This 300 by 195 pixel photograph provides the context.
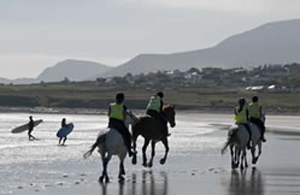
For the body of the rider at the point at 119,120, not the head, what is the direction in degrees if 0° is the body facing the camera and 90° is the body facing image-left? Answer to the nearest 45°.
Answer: approximately 225°

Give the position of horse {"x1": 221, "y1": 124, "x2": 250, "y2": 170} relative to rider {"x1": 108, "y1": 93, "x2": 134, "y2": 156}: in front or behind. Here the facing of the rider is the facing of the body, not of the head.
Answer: in front

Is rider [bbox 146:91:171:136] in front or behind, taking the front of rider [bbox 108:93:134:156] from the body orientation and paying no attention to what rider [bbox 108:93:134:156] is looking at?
in front

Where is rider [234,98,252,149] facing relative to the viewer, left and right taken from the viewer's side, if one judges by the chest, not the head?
facing away from the viewer and to the right of the viewer

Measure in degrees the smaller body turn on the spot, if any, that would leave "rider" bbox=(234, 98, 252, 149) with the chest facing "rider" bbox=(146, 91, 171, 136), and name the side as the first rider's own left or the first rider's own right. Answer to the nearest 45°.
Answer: approximately 135° to the first rider's own left

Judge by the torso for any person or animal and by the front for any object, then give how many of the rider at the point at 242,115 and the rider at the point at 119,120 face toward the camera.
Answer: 0

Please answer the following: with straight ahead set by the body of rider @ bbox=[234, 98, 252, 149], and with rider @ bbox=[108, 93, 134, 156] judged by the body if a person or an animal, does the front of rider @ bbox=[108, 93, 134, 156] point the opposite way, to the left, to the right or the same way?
the same way
